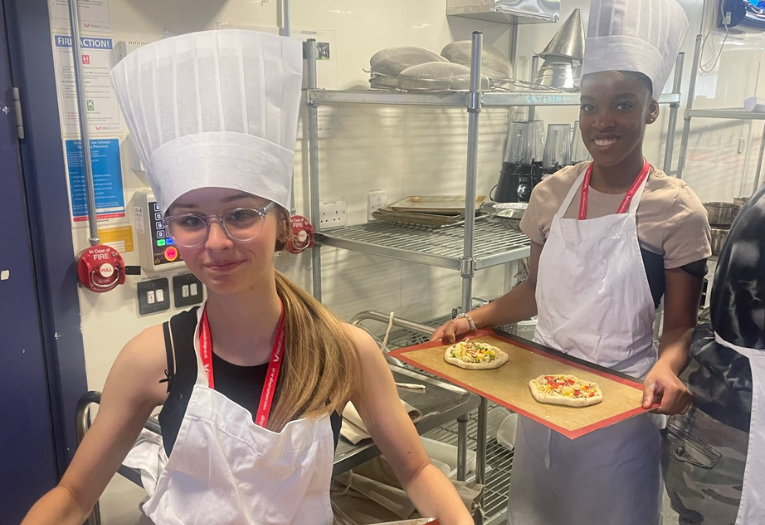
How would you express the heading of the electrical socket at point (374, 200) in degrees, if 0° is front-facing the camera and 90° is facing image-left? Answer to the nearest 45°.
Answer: approximately 0°

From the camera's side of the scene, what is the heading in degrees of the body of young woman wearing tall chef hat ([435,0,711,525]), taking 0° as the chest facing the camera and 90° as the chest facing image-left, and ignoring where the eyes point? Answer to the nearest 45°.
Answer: approximately 45°

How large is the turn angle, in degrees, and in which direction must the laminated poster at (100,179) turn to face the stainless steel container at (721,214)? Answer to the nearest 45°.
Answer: approximately 90° to its left

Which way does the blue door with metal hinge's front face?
to the viewer's right

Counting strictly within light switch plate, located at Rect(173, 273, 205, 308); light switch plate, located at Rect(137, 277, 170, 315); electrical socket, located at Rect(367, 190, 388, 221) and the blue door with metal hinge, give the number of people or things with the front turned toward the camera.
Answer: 3

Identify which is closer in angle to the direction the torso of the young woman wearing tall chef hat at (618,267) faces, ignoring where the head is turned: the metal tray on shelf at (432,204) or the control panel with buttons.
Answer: the control panel with buttons

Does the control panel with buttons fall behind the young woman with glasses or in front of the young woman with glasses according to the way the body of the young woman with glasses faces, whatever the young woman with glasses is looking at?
behind

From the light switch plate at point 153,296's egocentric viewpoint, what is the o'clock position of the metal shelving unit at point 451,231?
The metal shelving unit is roughly at 9 o'clock from the light switch plate.

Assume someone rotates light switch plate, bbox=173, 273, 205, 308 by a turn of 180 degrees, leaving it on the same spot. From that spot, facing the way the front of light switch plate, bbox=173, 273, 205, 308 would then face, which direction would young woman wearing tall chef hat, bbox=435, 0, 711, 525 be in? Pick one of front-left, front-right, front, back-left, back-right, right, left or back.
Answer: back-right

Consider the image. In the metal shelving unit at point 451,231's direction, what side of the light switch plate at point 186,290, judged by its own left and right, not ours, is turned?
left

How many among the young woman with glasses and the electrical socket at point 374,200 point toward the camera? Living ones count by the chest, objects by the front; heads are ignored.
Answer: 2

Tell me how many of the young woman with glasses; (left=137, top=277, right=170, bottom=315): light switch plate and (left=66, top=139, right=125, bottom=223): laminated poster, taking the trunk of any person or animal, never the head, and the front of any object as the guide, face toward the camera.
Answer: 3
